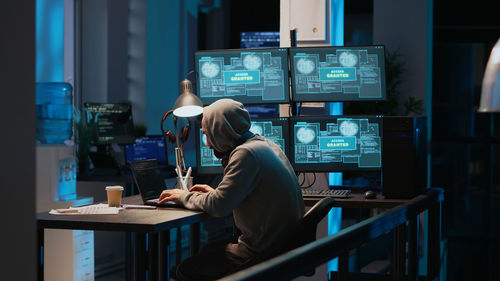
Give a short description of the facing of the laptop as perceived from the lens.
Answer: facing the viewer and to the right of the viewer

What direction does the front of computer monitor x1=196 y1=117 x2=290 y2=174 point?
toward the camera

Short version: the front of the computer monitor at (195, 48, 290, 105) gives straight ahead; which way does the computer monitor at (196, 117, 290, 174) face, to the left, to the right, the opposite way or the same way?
the same way

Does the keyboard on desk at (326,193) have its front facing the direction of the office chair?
yes

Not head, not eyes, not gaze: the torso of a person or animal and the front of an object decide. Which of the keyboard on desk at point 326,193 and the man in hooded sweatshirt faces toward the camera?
the keyboard on desk

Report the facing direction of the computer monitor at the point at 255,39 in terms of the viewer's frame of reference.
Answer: facing the viewer

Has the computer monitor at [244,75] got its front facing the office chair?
yes

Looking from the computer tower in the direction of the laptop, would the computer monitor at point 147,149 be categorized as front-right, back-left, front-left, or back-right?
front-right

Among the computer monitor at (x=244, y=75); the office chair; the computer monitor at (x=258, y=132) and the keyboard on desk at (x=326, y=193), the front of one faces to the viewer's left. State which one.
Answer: the office chair

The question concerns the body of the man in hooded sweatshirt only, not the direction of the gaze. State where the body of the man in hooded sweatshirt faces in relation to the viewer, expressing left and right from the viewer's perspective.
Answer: facing to the left of the viewer

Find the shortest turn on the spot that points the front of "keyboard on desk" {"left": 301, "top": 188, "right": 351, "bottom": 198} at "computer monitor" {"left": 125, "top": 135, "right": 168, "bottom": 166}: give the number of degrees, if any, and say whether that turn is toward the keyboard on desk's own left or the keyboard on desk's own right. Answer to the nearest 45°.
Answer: approximately 135° to the keyboard on desk's own right

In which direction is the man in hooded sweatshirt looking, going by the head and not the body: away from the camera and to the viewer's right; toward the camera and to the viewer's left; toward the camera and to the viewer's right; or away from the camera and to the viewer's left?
away from the camera and to the viewer's left
